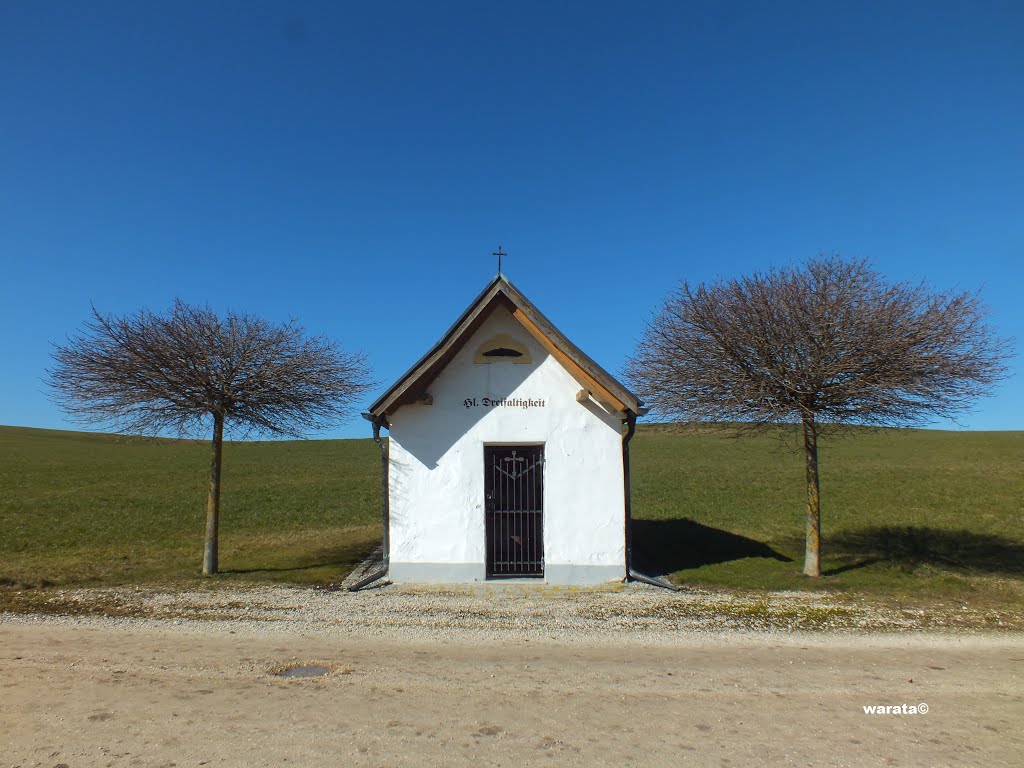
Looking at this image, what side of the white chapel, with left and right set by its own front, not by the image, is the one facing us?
front
